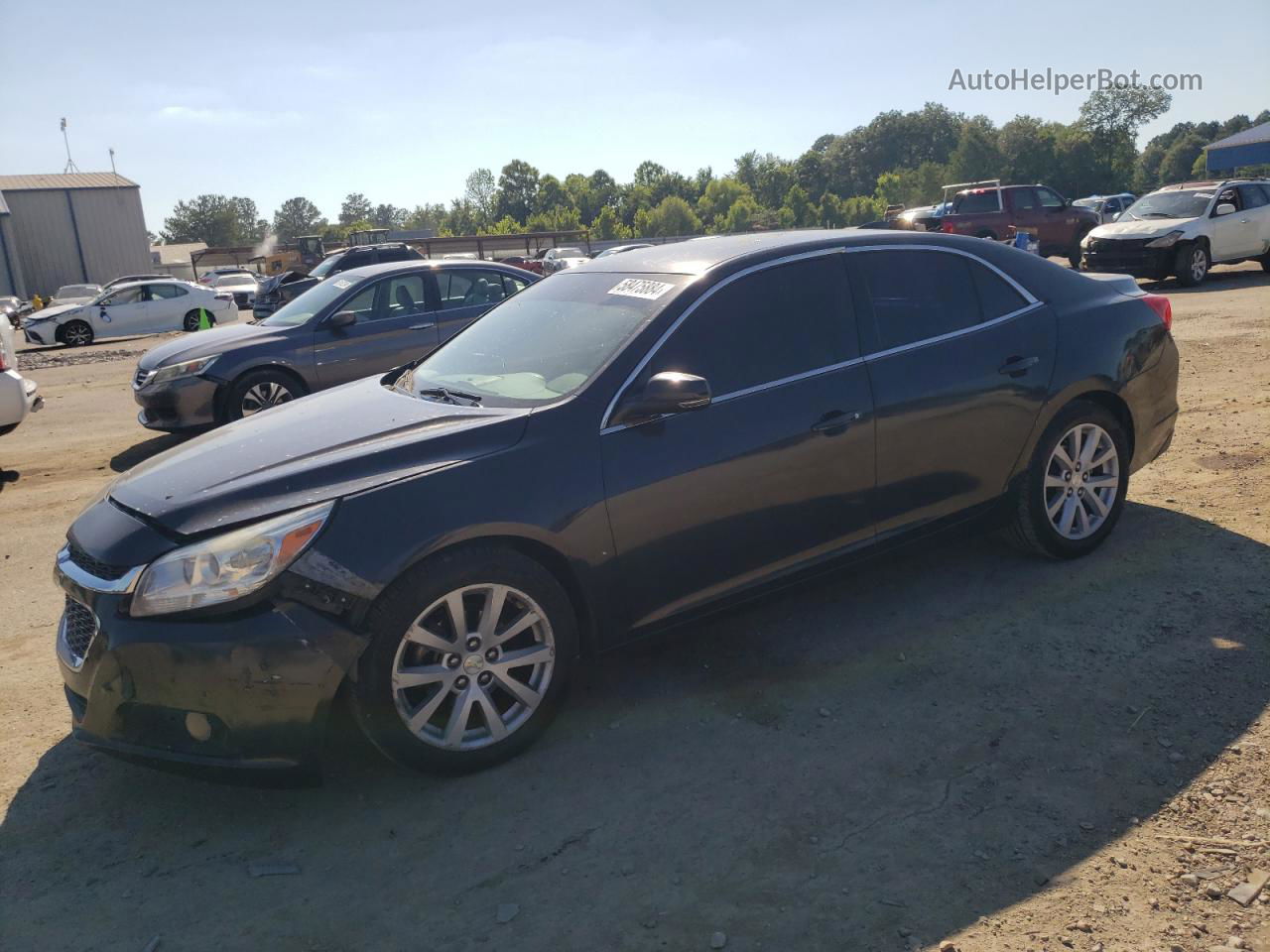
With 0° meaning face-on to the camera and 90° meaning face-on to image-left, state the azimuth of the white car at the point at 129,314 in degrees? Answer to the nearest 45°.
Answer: approximately 90°

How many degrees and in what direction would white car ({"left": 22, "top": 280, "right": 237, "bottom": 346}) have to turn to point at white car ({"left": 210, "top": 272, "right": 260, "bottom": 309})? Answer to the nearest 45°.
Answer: approximately 90° to its right

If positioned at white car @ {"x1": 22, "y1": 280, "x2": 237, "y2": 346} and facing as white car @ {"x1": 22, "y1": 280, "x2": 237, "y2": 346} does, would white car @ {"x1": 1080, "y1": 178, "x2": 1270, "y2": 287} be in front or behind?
behind

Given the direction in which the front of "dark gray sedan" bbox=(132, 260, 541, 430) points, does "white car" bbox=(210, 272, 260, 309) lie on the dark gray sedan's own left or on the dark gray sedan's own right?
on the dark gray sedan's own right

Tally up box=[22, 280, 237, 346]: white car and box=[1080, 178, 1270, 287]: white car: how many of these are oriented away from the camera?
0

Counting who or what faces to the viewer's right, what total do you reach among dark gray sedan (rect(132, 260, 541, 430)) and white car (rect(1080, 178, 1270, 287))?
0

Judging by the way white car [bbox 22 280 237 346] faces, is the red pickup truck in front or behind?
behind

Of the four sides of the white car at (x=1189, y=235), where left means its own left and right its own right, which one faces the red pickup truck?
right

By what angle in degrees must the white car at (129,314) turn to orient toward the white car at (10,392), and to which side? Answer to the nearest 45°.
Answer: approximately 90° to its left

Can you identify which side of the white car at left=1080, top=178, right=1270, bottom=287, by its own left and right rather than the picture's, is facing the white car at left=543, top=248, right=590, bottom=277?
right

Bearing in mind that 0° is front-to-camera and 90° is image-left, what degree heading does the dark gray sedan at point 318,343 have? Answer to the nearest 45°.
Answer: approximately 45°

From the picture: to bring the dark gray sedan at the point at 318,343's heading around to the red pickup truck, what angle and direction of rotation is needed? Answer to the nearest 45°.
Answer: approximately 180°
